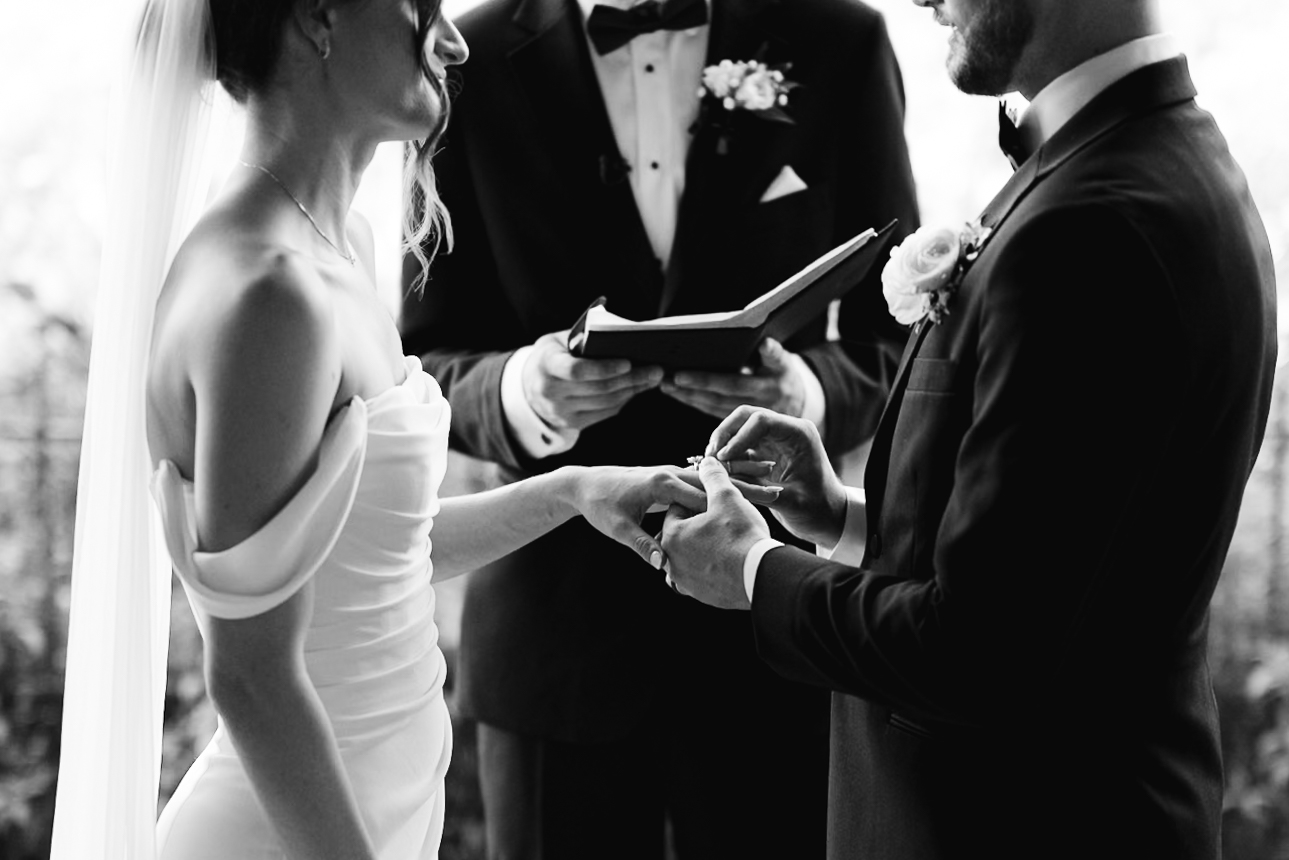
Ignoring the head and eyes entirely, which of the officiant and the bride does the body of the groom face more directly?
the bride

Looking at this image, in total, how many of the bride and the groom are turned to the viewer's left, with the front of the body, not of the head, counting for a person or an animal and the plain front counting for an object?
1

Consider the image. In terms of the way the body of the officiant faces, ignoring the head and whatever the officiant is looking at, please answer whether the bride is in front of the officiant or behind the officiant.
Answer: in front

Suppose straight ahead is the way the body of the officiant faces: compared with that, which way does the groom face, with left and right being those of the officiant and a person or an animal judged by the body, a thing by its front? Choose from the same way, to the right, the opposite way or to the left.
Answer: to the right

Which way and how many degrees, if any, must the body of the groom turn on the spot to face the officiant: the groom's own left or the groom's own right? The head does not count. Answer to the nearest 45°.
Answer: approximately 45° to the groom's own right

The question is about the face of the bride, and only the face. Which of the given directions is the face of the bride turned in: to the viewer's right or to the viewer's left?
to the viewer's right

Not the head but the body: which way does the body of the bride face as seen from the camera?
to the viewer's right

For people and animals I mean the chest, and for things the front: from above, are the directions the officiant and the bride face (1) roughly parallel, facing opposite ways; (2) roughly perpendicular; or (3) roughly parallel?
roughly perpendicular

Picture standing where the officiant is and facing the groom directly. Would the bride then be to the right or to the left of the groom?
right

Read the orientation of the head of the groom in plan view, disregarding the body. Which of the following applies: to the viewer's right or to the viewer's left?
to the viewer's left

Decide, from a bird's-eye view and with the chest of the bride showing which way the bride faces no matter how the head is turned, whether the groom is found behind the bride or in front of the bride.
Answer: in front

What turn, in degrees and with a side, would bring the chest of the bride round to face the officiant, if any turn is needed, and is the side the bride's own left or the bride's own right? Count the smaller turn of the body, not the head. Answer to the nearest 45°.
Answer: approximately 45° to the bride's own left

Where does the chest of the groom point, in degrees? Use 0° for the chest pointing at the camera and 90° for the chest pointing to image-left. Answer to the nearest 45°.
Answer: approximately 90°
